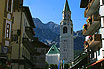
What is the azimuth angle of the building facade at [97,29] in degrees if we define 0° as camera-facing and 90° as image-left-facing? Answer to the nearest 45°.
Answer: approximately 90°

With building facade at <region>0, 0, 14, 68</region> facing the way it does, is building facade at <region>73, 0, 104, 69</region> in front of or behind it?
in front

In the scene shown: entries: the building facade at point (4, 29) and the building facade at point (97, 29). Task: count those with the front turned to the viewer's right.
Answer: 1

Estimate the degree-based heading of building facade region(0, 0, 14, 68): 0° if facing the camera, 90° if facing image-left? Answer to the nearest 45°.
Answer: approximately 270°

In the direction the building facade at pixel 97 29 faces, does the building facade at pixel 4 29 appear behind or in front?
in front
